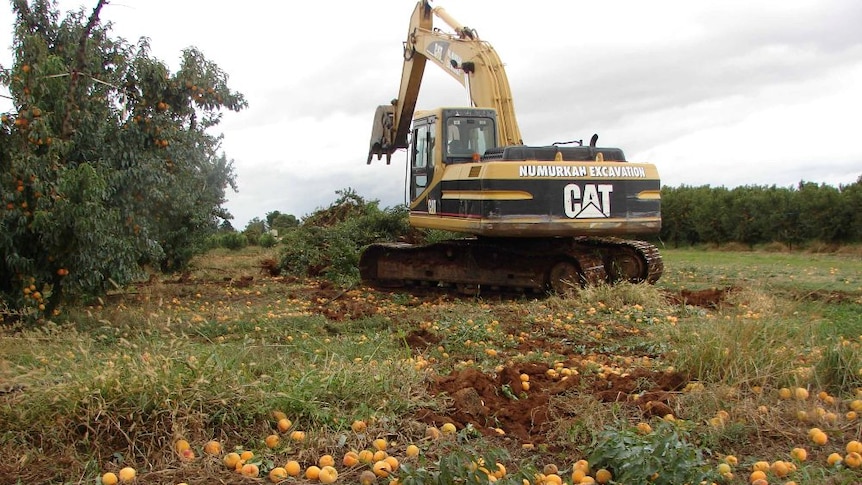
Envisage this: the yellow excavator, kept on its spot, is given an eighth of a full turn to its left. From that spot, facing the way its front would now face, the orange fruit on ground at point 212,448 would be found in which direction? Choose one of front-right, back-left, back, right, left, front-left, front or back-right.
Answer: left

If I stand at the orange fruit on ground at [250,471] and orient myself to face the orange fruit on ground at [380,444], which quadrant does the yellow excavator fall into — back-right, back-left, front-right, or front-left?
front-left

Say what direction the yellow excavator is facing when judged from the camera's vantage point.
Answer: facing away from the viewer and to the left of the viewer

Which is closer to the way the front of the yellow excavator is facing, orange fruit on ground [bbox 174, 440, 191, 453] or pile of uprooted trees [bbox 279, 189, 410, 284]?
the pile of uprooted trees

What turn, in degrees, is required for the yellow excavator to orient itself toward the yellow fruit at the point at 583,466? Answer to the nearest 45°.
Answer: approximately 135° to its left

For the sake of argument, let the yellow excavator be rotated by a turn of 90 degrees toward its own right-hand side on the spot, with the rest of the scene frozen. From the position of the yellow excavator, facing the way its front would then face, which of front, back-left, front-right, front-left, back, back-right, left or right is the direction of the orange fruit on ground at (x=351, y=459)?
back-right

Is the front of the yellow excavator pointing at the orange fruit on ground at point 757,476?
no

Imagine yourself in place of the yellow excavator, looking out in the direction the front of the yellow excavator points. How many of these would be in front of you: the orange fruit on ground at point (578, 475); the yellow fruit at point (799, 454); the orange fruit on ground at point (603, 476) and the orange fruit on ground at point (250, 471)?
0

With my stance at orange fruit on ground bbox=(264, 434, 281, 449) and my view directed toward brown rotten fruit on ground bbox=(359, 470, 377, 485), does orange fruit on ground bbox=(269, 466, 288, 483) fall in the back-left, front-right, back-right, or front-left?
front-right

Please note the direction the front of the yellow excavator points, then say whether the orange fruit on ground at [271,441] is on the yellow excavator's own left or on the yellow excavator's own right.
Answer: on the yellow excavator's own left

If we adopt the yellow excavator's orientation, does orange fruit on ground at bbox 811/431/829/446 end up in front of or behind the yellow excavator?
behind

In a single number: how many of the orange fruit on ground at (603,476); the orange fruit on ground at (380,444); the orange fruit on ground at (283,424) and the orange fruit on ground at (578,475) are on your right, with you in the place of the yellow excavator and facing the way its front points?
0

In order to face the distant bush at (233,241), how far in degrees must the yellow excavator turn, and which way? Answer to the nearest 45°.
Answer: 0° — it already faces it

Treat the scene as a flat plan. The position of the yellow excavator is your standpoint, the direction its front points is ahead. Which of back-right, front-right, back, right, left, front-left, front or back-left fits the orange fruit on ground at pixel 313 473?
back-left

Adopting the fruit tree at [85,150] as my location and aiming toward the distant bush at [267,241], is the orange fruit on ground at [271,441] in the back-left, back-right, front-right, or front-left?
back-right

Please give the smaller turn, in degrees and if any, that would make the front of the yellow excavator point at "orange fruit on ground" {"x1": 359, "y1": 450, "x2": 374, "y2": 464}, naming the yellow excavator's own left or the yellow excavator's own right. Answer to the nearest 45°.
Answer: approximately 135° to the yellow excavator's own left

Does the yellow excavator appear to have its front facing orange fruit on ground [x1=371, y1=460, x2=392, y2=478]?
no

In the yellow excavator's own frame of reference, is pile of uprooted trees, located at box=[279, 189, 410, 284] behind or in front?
in front

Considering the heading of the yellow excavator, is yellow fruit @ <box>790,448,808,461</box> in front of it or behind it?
behind

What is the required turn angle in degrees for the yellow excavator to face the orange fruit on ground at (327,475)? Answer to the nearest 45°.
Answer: approximately 135° to its left

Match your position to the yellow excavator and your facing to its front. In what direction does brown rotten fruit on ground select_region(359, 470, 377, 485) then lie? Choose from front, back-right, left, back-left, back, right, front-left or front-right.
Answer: back-left
